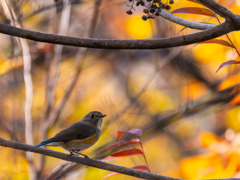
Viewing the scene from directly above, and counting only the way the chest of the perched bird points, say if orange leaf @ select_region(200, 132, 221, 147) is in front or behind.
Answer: in front

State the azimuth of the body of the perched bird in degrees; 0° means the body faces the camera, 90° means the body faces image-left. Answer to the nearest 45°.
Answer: approximately 270°
